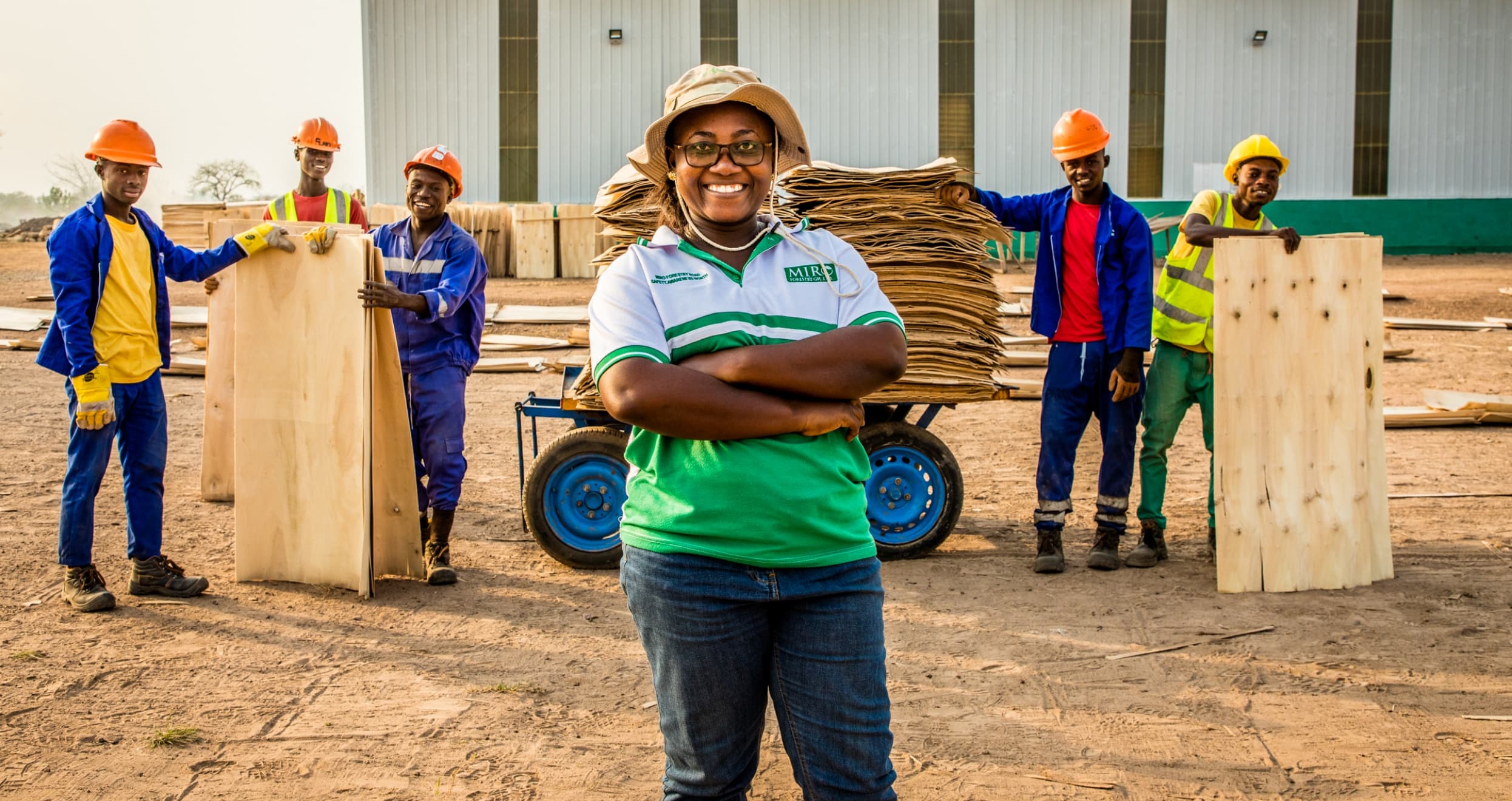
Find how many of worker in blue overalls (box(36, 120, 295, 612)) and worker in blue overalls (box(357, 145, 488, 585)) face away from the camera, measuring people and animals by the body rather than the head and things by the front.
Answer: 0

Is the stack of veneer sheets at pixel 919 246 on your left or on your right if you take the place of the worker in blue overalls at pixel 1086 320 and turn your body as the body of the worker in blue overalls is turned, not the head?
on your right

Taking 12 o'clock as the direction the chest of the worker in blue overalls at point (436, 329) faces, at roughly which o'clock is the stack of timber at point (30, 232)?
The stack of timber is roughly at 4 o'clock from the worker in blue overalls.

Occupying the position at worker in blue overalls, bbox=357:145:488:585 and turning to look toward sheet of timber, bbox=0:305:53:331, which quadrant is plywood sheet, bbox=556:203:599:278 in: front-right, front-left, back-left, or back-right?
front-right

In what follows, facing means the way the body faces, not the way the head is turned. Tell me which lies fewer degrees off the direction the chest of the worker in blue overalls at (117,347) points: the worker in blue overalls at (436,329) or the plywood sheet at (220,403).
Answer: the worker in blue overalls

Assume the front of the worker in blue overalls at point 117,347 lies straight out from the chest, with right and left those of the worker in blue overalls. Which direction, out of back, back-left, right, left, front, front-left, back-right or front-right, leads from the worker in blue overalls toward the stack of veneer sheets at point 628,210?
front-left

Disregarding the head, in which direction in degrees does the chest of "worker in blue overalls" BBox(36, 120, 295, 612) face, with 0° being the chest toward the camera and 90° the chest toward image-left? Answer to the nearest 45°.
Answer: approximately 315°

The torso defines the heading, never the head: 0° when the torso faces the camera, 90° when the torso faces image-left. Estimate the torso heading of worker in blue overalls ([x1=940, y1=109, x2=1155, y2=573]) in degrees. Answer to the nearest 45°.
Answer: approximately 0°

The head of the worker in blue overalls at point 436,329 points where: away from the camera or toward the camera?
toward the camera

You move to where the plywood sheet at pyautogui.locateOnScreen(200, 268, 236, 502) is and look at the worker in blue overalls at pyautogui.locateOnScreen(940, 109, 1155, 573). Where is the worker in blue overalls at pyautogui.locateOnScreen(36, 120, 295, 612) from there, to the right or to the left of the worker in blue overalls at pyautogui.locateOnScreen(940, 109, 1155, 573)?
right

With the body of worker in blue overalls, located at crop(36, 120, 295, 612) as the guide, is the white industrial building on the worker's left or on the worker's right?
on the worker's left

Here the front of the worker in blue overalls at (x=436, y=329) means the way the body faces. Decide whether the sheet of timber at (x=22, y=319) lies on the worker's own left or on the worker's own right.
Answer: on the worker's own right

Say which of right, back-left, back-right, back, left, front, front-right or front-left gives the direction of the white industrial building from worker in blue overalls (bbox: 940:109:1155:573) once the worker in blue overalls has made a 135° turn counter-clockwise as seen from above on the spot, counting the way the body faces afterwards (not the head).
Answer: front-left

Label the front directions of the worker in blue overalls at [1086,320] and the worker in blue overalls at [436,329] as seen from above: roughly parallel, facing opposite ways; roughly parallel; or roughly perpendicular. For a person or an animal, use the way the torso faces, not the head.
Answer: roughly parallel

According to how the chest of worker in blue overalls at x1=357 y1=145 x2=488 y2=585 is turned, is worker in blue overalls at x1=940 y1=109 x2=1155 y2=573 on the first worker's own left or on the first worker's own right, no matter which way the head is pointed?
on the first worker's own left

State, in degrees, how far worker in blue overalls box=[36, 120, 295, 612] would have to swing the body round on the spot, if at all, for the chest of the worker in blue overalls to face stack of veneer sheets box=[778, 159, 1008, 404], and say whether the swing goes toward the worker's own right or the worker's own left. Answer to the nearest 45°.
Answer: approximately 45° to the worker's own left

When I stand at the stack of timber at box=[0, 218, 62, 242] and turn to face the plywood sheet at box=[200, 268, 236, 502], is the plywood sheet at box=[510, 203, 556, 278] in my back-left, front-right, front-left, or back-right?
front-left

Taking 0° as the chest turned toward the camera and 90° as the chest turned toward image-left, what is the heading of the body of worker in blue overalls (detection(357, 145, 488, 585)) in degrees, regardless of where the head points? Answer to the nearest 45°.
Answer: approximately 45°

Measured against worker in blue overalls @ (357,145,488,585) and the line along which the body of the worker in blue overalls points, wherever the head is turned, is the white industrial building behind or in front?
behind

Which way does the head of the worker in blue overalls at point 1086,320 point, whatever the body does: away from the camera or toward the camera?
toward the camera
